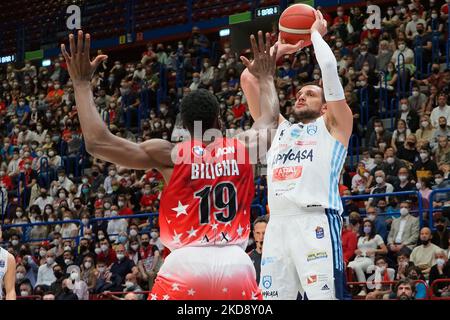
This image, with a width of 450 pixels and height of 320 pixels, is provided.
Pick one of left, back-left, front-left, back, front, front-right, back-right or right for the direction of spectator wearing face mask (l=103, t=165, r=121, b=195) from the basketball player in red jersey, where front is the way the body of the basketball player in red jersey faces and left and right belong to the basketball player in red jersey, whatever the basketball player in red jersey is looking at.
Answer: front

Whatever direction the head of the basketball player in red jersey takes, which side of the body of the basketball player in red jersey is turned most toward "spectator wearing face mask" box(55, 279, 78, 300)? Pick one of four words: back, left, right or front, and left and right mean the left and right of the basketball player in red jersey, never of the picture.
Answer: front

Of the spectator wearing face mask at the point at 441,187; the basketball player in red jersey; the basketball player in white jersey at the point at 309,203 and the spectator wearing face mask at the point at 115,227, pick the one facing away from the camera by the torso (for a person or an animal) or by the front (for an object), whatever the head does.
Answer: the basketball player in red jersey

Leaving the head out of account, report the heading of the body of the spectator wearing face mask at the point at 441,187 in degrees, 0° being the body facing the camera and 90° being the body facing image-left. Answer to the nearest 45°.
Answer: approximately 45°

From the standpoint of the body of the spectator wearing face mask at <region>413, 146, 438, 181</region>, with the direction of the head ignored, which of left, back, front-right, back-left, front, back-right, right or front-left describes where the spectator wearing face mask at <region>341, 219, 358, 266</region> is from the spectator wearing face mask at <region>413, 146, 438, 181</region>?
front

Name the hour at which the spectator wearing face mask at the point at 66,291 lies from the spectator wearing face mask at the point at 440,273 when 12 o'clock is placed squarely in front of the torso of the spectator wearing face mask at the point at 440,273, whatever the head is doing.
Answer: the spectator wearing face mask at the point at 66,291 is roughly at 2 o'clock from the spectator wearing face mask at the point at 440,273.

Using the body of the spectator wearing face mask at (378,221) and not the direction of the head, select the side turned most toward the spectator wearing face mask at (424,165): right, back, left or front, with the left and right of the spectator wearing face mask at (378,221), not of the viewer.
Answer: back

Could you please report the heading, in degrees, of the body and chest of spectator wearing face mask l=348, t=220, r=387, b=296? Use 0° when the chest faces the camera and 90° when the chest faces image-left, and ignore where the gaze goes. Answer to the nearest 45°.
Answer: approximately 45°

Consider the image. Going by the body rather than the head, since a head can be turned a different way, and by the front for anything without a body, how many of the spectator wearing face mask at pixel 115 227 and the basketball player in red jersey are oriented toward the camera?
1

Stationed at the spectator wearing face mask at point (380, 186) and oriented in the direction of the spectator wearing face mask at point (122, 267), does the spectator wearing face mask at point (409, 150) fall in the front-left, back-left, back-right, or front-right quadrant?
back-right

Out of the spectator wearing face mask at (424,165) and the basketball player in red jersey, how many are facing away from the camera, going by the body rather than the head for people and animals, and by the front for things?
1

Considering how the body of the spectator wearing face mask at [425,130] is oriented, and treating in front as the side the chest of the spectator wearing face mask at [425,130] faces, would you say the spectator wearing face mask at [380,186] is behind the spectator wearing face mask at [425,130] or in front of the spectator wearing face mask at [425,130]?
in front

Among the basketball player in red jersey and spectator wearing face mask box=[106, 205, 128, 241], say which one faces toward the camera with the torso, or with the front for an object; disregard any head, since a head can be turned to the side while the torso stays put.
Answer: the spectator wearing face mask

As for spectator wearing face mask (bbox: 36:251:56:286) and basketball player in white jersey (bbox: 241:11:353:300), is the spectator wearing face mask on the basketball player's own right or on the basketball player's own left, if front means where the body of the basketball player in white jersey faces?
on the basketball player's own right

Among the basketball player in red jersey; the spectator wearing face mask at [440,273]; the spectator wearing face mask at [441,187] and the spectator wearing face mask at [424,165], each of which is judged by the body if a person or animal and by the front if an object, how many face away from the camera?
1

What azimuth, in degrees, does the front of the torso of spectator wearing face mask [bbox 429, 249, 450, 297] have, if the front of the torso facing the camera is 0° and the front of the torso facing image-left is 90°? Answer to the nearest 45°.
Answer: approximately 45°

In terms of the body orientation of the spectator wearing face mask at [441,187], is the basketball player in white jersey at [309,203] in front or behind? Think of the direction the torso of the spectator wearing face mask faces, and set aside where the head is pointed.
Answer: in front

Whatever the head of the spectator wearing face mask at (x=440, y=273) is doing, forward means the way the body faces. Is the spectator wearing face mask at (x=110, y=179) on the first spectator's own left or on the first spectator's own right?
on the first spectator's own right
